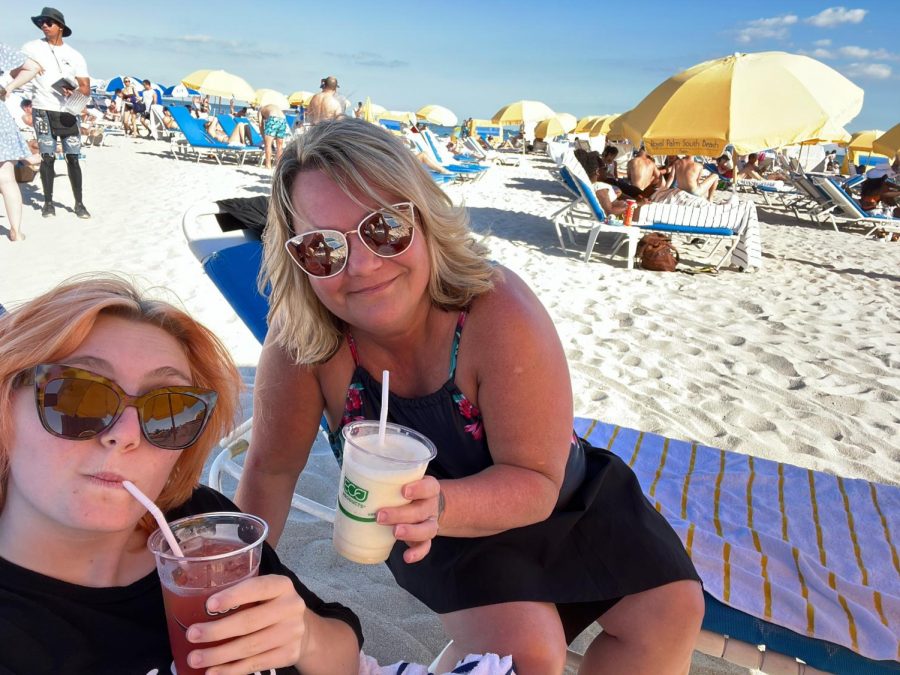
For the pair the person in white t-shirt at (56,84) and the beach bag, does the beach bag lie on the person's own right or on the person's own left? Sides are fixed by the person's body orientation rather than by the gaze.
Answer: on the person's own left

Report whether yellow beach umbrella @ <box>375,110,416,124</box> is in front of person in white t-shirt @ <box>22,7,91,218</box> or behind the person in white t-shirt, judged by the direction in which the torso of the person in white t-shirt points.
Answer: behind

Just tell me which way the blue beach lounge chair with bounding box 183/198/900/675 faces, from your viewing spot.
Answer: facing the viewer and to the right of the viewer

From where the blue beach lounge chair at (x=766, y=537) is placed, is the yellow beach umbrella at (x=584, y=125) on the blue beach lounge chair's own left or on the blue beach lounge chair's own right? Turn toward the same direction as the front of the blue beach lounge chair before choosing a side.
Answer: on the blue beach lounge chair's own left

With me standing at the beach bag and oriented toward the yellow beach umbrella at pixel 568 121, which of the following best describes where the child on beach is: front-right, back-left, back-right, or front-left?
back-left

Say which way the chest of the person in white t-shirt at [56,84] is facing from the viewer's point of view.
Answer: toward the camera

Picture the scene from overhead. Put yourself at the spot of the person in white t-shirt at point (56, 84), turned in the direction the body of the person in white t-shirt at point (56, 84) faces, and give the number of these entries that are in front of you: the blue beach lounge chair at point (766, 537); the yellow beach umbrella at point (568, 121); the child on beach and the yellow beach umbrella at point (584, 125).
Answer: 2

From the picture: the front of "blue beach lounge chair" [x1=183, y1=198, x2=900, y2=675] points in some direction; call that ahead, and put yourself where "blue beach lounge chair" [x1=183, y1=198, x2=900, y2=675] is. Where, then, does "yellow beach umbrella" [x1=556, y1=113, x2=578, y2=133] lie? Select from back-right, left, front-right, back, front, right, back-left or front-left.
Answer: back-left

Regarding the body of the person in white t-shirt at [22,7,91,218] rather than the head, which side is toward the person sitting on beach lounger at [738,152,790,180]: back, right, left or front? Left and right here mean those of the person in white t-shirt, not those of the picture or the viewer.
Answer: left

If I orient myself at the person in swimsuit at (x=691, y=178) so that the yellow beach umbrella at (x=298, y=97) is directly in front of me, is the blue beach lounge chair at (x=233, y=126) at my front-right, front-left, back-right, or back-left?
front-left

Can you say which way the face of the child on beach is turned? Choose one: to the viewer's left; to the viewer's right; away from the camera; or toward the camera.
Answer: toward the camera

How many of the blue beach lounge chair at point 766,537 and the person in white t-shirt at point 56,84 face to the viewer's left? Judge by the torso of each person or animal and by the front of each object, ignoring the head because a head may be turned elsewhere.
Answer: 0

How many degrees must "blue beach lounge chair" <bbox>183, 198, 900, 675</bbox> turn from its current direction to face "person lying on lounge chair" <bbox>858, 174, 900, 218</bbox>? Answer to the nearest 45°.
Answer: approximately 90° to its left

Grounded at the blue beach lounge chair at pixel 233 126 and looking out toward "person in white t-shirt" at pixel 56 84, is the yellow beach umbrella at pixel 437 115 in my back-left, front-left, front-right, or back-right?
back-left

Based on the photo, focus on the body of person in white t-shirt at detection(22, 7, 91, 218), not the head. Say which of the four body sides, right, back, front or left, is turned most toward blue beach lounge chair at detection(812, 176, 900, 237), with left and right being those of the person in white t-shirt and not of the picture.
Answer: left

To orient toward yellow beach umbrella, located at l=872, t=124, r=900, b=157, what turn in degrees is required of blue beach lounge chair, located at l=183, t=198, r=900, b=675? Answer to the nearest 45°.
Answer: approximately 90° to its left

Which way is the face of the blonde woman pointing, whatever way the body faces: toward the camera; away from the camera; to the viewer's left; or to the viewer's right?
toward the camera
